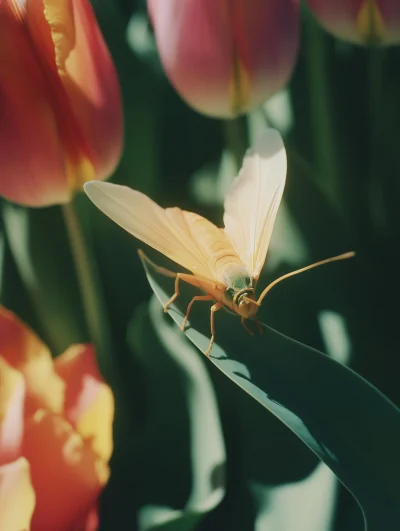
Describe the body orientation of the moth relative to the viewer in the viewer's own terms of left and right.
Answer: facing the viewer and to the right of the viewer
